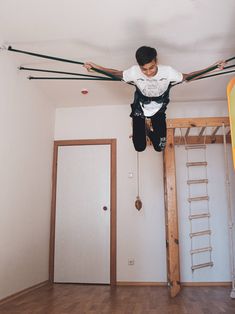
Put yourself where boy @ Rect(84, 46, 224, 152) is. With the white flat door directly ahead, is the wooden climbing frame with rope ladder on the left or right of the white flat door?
right

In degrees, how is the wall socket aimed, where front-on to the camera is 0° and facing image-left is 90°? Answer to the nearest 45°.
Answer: approximately 0°

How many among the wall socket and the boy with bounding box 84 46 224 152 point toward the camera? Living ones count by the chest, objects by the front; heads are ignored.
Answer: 2

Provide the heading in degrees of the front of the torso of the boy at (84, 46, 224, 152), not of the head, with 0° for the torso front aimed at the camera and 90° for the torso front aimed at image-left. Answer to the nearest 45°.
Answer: approximately 0°

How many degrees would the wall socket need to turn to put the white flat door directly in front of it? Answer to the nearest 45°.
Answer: approximately 90° to its right
